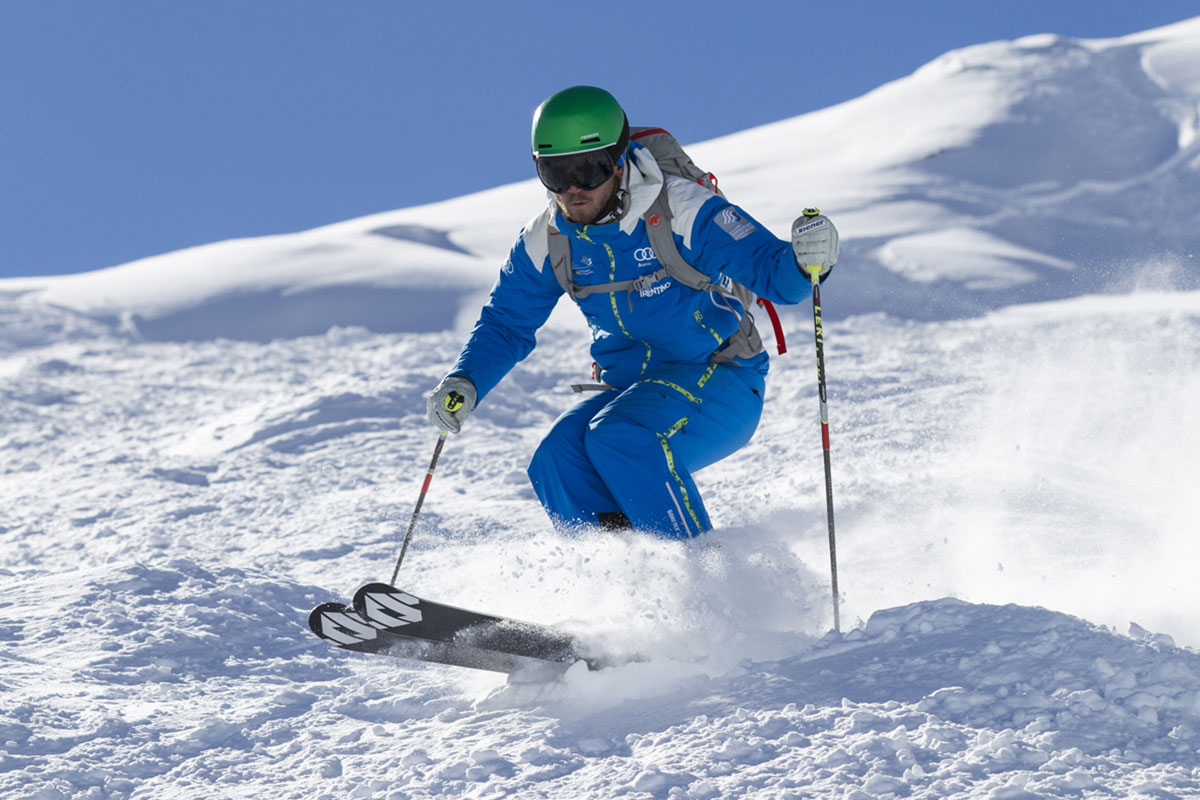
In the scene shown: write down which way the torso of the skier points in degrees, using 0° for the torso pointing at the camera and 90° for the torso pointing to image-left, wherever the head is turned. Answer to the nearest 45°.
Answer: approximately 45°

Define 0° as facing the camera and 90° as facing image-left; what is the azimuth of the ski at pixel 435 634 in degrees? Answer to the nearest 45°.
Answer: approximately 45°
